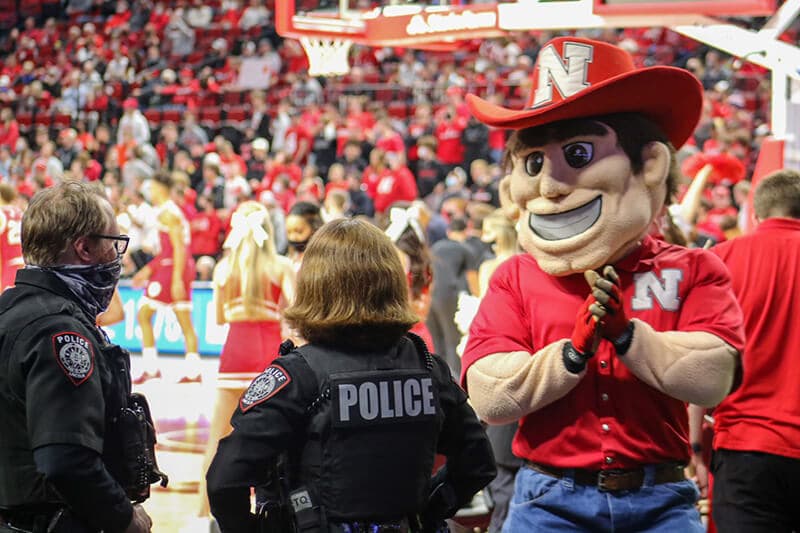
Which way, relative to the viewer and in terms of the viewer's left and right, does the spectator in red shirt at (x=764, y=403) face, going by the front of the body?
facing away from the viewer

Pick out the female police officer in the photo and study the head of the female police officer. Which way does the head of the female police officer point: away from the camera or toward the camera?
away from the camera

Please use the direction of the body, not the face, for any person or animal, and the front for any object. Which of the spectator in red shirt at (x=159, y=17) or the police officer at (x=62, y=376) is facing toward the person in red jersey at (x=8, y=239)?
the spectator in red shirt

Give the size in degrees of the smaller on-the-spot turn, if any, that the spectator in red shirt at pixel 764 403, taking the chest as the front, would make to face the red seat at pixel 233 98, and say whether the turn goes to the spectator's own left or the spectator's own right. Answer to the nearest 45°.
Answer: approximately 45° to the spectator's own left

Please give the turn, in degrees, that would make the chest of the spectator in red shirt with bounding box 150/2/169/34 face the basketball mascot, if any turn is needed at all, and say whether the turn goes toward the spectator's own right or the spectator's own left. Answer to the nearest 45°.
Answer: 0° — they already face them

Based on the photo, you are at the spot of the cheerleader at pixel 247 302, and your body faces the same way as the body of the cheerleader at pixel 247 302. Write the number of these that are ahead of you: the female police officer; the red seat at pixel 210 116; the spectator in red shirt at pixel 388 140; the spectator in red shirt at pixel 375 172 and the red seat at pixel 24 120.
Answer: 4

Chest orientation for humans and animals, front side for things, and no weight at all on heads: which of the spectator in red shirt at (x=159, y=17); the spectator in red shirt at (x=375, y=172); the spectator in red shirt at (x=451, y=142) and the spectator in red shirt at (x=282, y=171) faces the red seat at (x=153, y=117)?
the spectator in red shirt at (x=159, y=17)

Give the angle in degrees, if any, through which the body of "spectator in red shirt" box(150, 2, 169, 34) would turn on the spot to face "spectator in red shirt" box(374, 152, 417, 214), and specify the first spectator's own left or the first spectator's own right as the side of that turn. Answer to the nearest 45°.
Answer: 0° — they already face them

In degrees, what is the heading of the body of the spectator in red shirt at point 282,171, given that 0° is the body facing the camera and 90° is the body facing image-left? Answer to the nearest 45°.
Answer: approximately 0°

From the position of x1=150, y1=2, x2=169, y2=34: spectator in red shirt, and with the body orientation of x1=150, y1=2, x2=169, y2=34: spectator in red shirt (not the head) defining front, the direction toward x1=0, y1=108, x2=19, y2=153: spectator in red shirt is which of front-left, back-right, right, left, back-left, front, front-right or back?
front-right

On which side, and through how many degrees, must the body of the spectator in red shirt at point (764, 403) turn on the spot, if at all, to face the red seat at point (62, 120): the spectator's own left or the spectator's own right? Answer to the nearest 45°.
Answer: approximately 45° to the spectator's own left

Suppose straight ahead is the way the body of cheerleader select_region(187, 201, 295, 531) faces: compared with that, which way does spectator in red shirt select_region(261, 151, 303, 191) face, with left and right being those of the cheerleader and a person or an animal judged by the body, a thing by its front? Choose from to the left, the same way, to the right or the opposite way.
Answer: the opposite way

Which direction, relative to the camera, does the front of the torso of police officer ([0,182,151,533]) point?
to the viewer's right

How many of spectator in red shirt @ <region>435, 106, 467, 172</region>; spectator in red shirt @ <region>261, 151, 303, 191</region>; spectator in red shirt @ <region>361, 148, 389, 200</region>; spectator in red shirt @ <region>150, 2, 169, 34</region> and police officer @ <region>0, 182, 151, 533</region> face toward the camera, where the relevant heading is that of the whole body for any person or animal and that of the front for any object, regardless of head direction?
4
